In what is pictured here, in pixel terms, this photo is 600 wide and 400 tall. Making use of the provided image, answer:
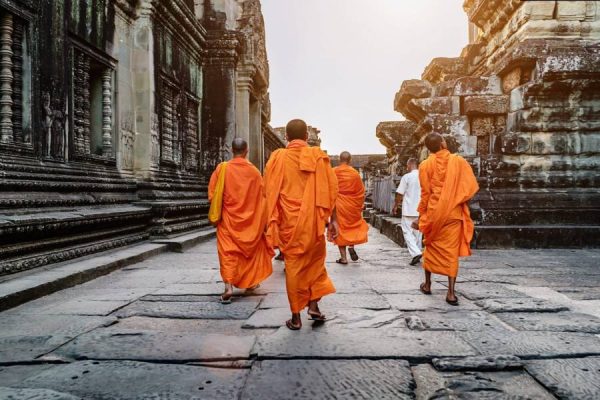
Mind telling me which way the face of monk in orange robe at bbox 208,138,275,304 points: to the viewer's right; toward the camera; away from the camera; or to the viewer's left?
away from the camera

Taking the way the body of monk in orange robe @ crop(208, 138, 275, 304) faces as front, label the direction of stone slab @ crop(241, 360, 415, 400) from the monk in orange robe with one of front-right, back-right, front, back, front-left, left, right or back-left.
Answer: back

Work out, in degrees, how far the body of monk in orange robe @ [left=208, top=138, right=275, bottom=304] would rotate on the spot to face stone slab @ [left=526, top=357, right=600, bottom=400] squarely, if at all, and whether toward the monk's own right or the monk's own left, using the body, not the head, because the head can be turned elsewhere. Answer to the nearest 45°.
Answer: approximately 135° to the monk's own right

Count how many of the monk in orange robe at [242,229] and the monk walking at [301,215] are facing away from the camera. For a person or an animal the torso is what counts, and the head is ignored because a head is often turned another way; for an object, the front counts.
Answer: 2

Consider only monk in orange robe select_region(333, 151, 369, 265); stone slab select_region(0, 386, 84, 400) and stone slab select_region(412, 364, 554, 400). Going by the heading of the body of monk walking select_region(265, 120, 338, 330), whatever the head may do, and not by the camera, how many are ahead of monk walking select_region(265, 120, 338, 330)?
1

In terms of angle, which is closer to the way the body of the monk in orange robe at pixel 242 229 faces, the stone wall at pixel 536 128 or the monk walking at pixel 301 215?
the stone wall

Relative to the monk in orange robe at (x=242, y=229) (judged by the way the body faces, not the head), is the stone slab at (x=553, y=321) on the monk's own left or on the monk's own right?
on the monk's own right

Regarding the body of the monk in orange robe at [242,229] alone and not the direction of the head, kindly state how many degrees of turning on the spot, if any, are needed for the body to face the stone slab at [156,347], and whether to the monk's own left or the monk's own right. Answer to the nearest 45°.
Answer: approximately 180°

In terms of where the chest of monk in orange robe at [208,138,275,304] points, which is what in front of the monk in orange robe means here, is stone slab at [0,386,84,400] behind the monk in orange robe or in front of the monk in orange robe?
behind

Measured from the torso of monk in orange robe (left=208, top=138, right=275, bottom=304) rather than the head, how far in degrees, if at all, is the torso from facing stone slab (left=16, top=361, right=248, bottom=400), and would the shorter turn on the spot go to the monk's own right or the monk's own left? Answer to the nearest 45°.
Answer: approximately 180°

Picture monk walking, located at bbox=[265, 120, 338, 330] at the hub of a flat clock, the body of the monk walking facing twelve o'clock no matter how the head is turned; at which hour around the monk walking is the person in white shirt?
The person in white shirt is roughly at 1 o'clock from the monk walking.

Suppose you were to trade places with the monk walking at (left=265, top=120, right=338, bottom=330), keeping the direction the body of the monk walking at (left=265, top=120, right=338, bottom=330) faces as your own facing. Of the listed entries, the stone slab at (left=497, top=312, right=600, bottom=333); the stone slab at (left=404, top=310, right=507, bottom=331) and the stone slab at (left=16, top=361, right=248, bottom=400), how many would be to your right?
2

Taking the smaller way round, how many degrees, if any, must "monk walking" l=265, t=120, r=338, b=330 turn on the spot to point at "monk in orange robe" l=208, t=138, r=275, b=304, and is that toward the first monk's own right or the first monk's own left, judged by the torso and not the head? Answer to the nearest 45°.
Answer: approximately 45° to the first monk's own left

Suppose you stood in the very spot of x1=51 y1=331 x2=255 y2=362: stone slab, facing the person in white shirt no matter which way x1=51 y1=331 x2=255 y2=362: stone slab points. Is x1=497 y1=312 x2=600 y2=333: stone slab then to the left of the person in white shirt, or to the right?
right

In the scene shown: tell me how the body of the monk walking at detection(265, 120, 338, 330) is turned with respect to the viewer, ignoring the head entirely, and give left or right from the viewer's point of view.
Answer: facing away from the viewer

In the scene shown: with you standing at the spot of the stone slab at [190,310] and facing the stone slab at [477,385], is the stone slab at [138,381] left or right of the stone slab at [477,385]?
right

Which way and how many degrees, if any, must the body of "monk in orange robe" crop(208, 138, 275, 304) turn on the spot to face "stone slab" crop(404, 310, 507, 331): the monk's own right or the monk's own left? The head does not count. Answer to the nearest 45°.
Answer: approximately 135° to the monk's own right

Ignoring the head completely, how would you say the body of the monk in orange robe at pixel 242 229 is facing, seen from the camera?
away from the camera
